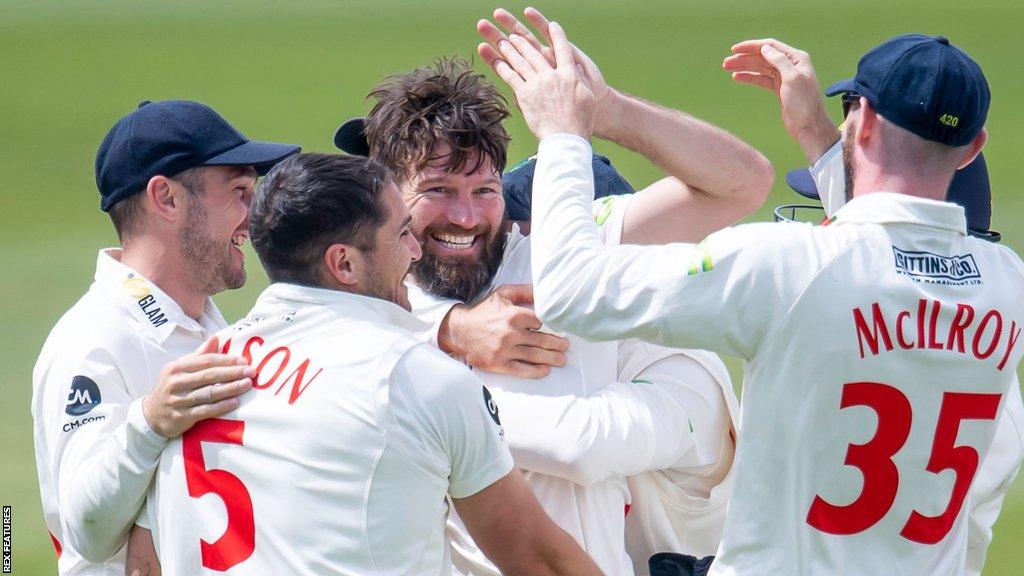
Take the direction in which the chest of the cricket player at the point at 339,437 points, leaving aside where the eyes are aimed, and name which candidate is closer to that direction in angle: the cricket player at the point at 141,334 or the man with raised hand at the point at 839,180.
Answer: the man with raised hand

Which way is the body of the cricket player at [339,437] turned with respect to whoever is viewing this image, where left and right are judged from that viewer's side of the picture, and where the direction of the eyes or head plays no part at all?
facing away from the viewer and to the right of the viewer

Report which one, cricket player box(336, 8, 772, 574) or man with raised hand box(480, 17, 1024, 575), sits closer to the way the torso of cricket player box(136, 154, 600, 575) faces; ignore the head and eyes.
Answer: the cricket player

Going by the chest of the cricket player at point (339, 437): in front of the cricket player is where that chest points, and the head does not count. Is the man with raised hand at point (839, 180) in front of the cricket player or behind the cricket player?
in front

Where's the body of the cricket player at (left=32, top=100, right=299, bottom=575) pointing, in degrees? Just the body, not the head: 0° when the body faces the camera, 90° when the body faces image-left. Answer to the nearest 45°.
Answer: approximately 270°

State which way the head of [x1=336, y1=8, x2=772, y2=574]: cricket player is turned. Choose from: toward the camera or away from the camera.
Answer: toward the camera

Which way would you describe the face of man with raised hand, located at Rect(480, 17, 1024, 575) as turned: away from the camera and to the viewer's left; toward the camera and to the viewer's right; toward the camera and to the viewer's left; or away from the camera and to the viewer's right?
away from the camera and to the viewer's left

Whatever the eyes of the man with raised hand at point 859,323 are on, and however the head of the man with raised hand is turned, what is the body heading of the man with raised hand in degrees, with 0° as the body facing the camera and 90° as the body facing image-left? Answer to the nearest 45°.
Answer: approximately 135°

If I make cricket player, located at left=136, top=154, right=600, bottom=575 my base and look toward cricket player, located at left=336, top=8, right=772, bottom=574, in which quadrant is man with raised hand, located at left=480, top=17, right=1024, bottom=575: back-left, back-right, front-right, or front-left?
front-right
